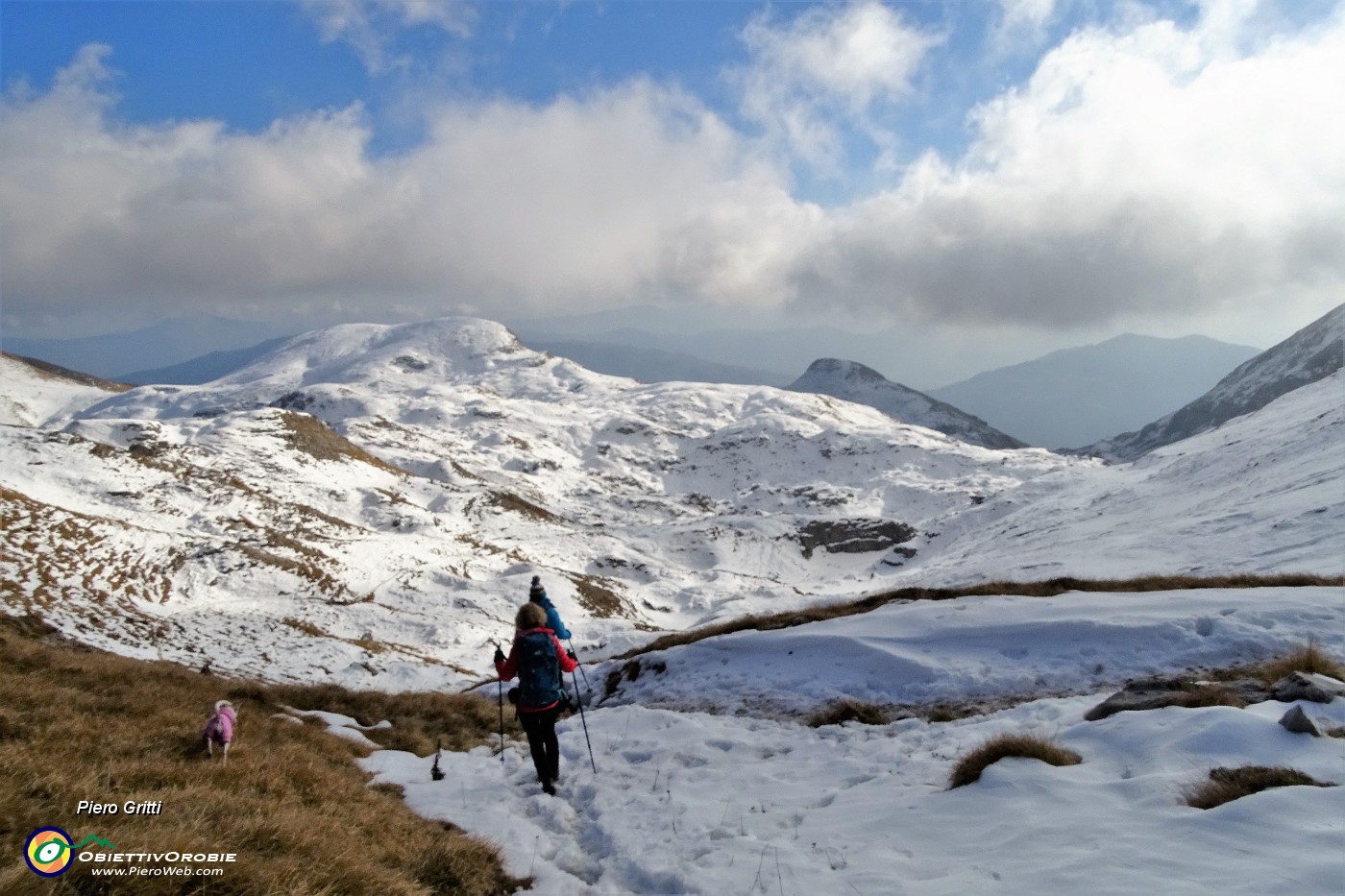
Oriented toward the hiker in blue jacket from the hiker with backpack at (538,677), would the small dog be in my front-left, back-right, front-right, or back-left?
back-left

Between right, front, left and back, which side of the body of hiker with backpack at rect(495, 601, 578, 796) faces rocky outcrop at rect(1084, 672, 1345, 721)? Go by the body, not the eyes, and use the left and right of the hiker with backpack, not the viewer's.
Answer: right

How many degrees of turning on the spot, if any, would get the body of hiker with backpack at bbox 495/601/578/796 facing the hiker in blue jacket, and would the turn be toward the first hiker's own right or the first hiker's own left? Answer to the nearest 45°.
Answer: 0° — they already face them

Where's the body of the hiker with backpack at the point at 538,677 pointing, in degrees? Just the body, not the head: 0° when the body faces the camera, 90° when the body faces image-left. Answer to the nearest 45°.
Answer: approximately 180°

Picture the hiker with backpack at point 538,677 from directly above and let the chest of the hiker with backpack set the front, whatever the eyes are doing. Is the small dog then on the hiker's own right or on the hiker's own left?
on the hiker's own left

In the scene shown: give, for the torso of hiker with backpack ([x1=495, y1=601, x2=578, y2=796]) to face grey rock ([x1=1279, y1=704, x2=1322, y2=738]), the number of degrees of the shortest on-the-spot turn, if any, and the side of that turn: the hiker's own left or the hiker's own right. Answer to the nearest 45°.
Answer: approximately 135° to the hiker's own right

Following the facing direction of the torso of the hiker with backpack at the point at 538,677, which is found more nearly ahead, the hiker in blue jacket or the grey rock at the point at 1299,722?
the hiker in blue jacket

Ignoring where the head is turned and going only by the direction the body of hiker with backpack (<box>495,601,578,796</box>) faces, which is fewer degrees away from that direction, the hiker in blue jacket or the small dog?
the hiker in blue jacket
